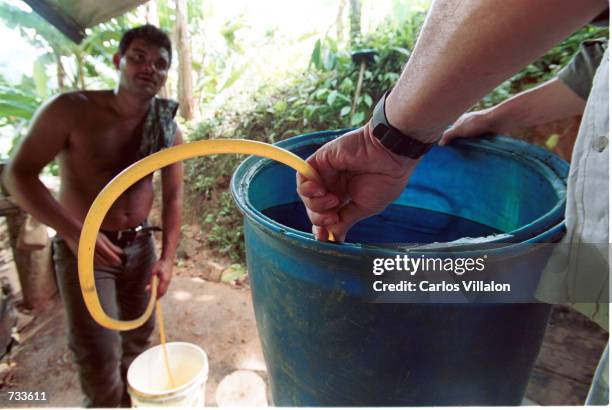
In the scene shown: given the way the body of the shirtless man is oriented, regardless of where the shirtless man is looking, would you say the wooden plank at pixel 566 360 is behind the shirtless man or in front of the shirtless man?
in front

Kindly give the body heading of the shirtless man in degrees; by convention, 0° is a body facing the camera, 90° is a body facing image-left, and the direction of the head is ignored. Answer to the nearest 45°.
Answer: approximately 315°

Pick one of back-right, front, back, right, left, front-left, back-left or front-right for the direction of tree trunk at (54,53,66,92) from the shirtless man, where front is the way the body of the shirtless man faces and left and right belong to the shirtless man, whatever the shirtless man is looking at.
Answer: back-left

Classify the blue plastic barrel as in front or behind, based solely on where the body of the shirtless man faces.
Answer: in front

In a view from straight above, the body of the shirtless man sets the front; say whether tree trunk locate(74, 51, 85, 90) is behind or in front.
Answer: behind

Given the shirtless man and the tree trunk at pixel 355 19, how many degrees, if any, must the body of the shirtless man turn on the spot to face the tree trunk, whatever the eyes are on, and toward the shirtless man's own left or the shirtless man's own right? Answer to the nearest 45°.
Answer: approximately 90° to the shirtless man's own left
